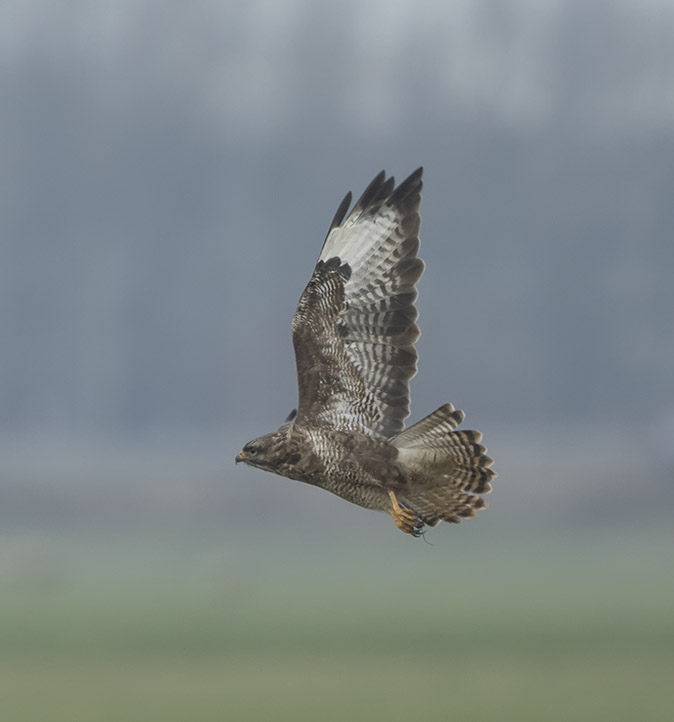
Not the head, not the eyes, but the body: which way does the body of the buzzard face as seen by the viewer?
to the viewer's left
